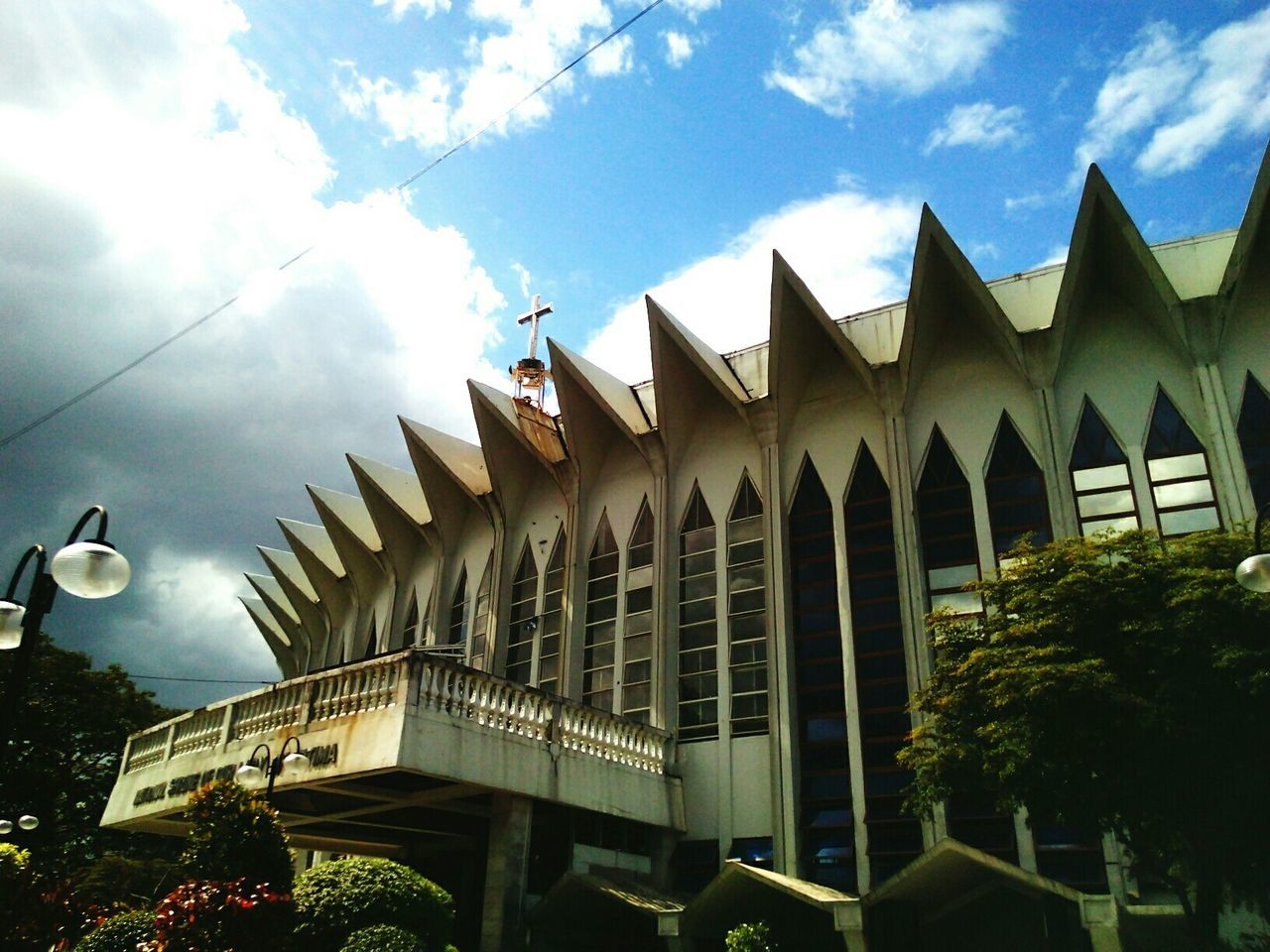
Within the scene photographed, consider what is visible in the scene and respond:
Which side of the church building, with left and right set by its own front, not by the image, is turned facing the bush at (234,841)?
front

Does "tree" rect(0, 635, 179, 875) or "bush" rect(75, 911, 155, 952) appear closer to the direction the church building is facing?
the bush

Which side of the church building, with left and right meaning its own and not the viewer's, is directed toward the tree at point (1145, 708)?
left

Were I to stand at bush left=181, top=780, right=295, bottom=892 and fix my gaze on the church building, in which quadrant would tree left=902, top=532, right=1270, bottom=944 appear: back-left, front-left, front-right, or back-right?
front-right

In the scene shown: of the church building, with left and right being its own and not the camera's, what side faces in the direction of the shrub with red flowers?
front

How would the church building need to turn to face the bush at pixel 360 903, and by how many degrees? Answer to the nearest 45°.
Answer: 0° — it already faces it

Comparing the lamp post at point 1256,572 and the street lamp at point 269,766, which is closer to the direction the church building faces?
the street lamp

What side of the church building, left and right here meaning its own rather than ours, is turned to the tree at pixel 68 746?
right

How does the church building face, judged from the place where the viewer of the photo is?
facing the viewer and to the left of the viewer
